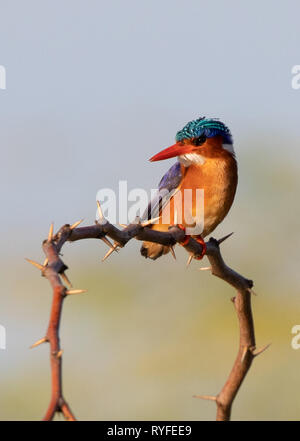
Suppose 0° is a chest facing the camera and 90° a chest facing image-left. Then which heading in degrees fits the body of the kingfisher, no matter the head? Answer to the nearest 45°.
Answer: approximately 315°
